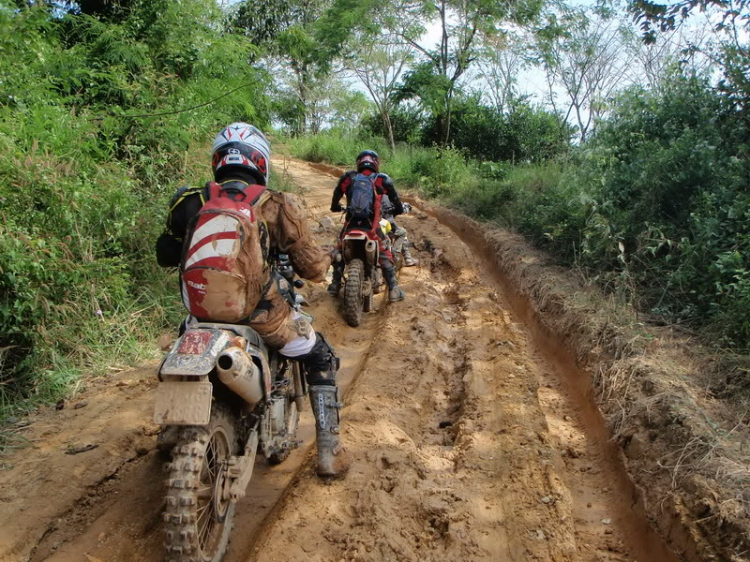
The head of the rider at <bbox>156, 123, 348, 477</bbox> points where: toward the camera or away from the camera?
away from the camera

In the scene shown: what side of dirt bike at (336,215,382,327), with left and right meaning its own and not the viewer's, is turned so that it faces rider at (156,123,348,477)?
back

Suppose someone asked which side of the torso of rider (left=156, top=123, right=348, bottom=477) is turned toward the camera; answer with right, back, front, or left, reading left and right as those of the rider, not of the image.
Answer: back

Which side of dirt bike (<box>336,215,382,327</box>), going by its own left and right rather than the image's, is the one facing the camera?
back

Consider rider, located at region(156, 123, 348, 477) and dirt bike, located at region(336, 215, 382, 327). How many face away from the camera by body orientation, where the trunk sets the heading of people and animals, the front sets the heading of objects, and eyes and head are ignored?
2

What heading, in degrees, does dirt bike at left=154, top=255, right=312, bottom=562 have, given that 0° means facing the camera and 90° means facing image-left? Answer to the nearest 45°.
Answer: approximately 225°

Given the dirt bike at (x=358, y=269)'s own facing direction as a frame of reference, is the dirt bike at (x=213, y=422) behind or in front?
behind
